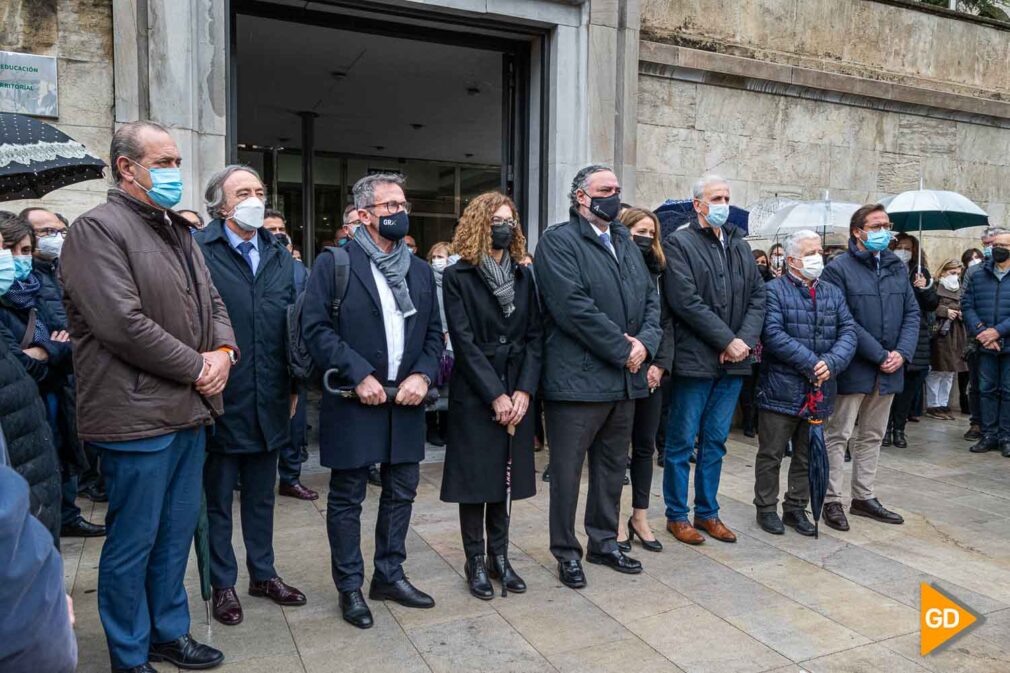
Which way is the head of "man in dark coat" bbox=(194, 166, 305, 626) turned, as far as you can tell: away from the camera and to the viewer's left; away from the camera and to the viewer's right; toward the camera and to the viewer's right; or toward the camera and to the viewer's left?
toward the camera and to the viewer's right

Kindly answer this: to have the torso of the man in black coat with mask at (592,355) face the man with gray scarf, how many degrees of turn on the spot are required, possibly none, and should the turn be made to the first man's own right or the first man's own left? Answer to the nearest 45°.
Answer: approximately 90° to the first man's own right

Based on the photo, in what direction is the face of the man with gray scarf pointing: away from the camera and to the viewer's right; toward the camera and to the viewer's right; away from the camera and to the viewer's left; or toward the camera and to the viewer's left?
toward the camera and to the viewer's right

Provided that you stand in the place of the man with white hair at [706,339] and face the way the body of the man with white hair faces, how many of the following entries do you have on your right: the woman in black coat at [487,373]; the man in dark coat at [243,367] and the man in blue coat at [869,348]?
2

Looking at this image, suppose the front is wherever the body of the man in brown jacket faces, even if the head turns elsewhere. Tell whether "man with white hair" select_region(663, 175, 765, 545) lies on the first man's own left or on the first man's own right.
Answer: on the first man's own left

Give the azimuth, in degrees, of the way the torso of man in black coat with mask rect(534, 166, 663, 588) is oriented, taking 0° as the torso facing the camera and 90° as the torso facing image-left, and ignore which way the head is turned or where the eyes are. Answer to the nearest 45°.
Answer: approximately 315°

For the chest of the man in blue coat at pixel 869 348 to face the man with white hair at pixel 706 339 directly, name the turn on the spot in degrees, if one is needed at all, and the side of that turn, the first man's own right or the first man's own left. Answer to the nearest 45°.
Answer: approximately 90° to the first man's own right

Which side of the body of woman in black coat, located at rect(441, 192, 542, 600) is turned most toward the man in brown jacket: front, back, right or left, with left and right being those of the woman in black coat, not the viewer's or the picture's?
right

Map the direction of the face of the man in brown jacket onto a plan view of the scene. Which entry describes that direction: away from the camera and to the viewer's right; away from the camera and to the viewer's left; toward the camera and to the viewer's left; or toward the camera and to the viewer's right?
toward the camera and to the viewer's right

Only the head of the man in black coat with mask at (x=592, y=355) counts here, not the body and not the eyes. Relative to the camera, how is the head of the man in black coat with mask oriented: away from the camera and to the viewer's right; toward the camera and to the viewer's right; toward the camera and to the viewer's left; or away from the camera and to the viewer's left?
toward the camera and to the viewer's right

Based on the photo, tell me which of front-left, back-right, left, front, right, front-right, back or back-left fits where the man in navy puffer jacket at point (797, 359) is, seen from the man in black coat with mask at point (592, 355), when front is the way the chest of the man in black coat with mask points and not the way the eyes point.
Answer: left

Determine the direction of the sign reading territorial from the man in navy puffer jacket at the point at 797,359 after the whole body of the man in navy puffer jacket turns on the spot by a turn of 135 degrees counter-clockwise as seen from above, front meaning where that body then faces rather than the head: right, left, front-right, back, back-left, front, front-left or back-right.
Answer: left
